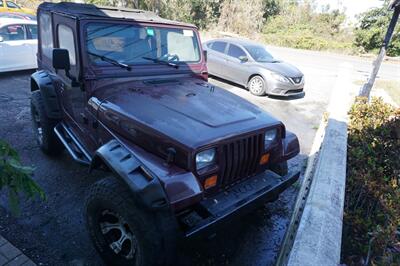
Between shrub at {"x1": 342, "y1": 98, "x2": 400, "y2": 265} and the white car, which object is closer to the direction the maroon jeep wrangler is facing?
the shrub

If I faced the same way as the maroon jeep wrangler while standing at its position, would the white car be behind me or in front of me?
behind

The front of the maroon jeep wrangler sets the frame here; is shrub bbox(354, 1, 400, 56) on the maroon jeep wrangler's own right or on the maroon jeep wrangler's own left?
on the maroon jeep wrangler's own left

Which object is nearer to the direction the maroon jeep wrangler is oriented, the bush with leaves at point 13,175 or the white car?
the bush with leaves

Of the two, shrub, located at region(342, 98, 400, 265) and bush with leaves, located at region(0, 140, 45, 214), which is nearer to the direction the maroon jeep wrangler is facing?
the shrub

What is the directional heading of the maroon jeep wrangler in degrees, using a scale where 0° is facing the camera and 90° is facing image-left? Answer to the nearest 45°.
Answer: approximately 315°

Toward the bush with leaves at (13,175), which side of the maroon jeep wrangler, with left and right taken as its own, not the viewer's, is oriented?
right
